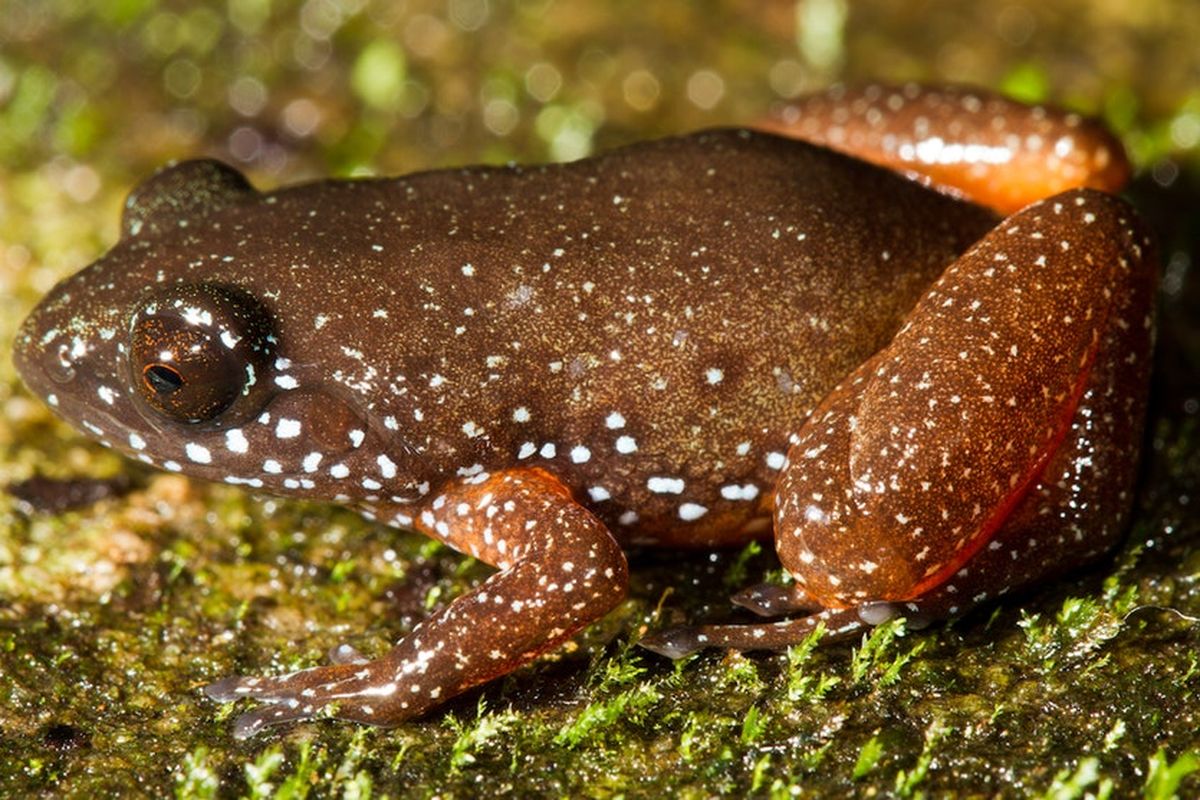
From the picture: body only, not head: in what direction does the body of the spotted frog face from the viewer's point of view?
to the viewer's left
